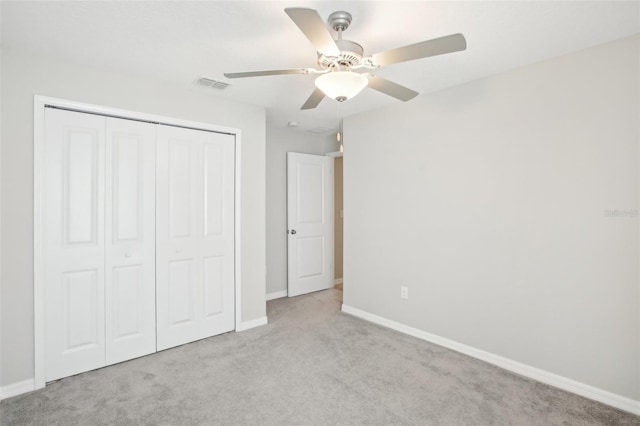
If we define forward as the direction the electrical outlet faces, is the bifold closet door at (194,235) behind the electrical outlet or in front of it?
in front

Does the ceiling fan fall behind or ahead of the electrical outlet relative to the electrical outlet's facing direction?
ahead

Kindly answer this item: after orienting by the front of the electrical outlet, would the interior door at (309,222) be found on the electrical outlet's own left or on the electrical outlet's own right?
on the electrical outlet's own right

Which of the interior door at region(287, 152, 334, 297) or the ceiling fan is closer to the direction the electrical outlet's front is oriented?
the ceiling fan

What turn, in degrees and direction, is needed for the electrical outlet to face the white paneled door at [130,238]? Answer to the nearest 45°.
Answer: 0° — it already faces it

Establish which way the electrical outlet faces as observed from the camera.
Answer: facing the viewer and to the left of the viewer

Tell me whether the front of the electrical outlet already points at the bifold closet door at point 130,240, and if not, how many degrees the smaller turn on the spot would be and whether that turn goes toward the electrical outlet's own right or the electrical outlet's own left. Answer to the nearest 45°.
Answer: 0° — it already faces it
